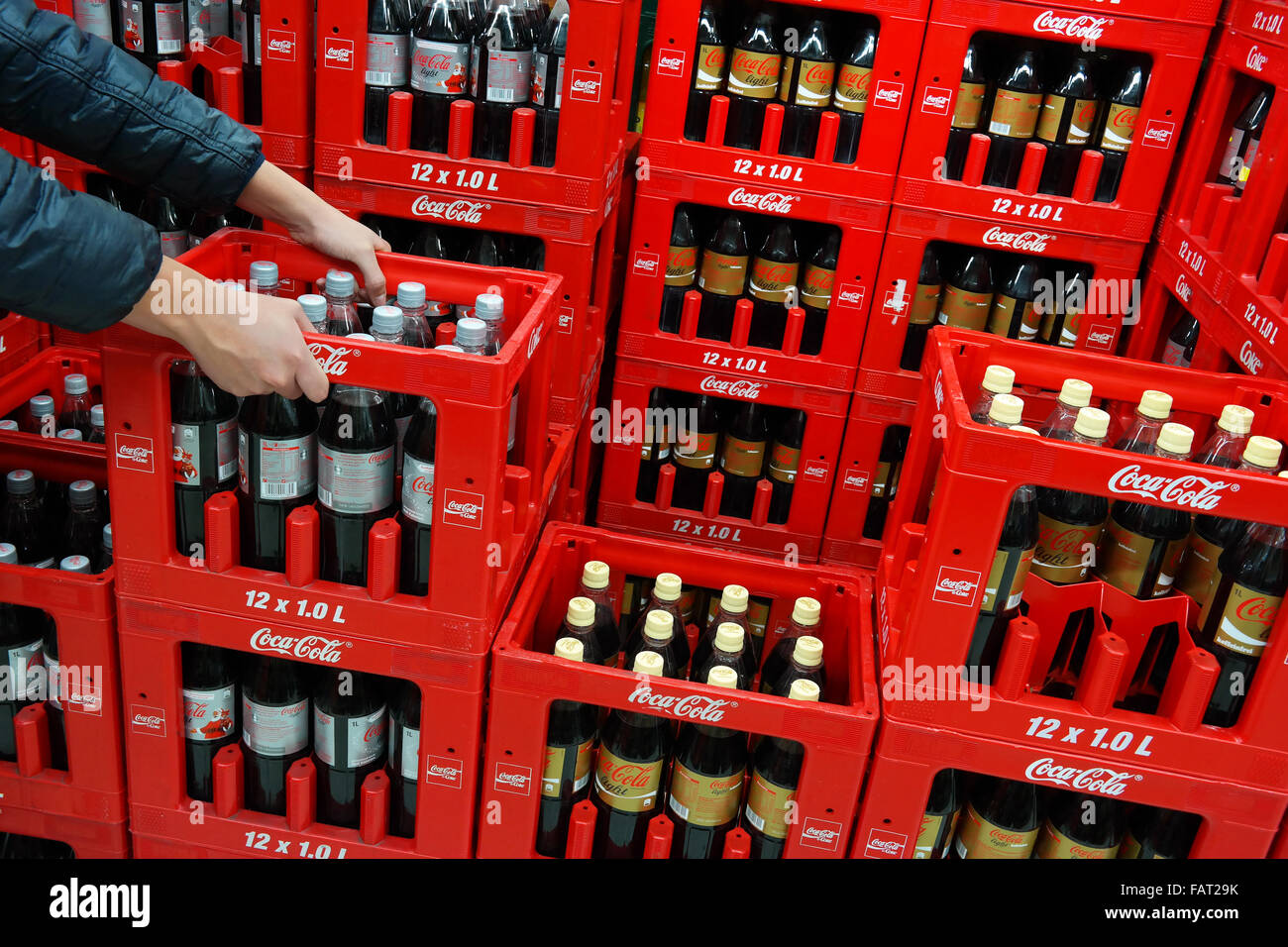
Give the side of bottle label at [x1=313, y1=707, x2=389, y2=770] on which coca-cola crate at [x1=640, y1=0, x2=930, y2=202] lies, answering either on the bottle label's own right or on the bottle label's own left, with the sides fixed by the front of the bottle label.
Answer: on the bottle label's own left

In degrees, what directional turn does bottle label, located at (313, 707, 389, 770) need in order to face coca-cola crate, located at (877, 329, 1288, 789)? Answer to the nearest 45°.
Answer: approximately 45° to its left

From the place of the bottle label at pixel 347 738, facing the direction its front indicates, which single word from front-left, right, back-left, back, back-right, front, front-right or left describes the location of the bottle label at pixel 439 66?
back-left

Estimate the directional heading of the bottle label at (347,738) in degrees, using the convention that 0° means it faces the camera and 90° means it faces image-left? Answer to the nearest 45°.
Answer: approximately 315°

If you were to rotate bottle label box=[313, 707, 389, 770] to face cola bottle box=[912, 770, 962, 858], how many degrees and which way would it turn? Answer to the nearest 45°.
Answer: approximately 45° to its left

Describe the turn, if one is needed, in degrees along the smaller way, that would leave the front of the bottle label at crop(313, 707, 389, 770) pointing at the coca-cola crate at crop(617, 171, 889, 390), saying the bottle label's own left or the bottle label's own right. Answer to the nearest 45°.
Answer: approximately 90° to the bottle label's own left

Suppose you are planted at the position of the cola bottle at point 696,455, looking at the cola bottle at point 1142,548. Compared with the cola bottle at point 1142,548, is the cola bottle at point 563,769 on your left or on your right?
right

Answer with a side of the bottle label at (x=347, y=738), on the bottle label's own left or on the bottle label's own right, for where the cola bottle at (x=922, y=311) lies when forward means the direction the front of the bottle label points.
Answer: on the bottle label's own left

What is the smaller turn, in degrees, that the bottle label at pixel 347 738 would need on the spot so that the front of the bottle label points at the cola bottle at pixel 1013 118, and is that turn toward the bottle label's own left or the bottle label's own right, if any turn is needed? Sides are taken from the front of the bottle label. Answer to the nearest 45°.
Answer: approximately 90° to the bottle label's own left

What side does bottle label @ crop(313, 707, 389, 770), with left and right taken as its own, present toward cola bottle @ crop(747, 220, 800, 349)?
left
